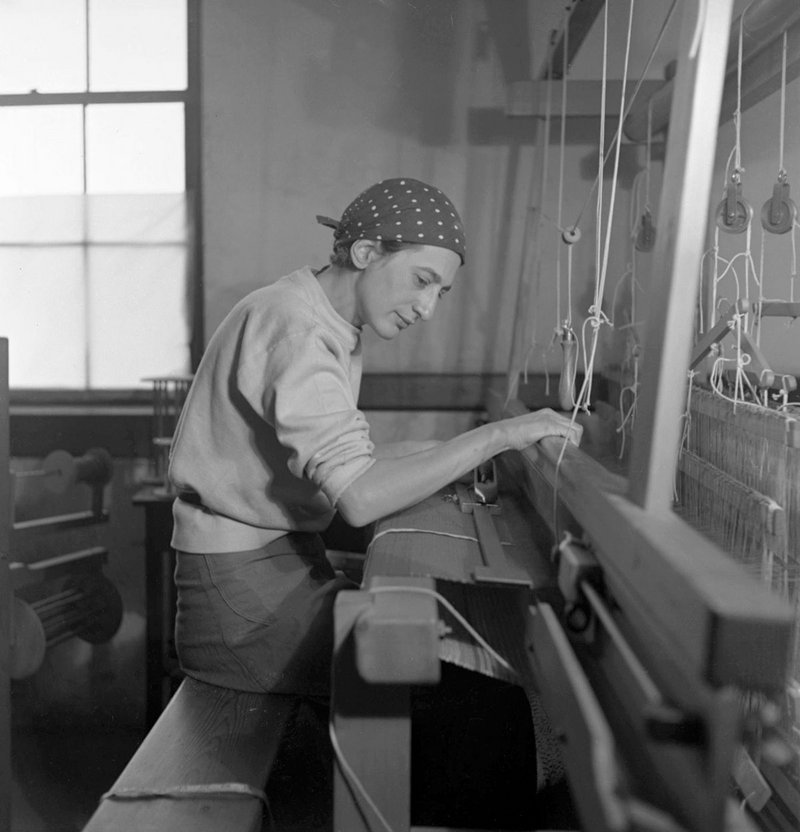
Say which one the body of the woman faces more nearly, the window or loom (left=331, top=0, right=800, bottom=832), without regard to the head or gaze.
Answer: the loom

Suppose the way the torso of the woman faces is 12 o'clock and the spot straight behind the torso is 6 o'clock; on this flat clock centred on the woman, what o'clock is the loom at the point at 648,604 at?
The loom is roughly at 2 o'clock from the woman.

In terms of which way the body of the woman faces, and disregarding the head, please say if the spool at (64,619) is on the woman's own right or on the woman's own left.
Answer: on the woman's own left

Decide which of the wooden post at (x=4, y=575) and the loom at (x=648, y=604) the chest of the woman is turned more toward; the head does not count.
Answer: the loom

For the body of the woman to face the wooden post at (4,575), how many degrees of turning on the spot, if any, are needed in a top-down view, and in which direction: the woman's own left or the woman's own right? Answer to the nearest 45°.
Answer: approximately 135° to the woman's own left

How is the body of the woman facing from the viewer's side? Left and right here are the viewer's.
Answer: facing to the right of the viewer

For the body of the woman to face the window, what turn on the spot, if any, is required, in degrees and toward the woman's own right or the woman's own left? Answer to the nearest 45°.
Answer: approximately 135° to the woman's own left
